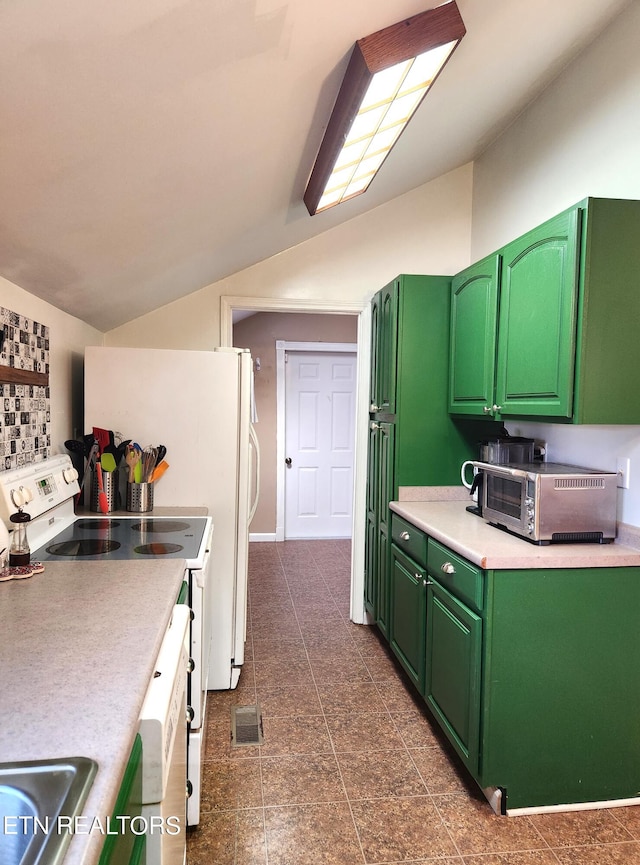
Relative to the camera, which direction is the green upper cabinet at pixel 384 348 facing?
to the viewer's left

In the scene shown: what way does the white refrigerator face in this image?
to the viewer's right

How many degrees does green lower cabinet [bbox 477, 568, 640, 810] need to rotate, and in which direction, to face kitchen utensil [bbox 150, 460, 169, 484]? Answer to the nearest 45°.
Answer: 0° — it already faces it

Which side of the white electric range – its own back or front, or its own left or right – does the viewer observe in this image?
right

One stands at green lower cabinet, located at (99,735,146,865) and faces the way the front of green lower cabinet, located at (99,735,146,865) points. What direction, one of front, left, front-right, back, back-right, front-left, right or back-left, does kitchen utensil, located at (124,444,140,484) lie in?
left

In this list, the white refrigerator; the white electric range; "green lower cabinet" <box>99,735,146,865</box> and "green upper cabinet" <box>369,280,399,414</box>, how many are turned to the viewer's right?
3

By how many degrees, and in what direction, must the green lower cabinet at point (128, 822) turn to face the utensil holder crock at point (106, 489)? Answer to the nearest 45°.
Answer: approximately 90° to its left

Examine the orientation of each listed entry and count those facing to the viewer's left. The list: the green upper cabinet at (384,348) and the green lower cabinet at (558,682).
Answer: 2

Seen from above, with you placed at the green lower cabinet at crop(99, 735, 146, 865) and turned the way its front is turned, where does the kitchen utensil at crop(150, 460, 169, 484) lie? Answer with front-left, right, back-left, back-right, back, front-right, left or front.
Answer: left

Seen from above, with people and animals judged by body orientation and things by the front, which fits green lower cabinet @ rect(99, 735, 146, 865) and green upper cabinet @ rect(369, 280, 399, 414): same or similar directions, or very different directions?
very different directions

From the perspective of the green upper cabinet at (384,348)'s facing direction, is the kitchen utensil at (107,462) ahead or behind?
ahead

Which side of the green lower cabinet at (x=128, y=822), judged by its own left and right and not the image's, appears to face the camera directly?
right

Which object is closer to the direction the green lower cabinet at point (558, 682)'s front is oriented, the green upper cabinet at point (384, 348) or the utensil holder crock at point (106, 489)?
the utensil holder crock

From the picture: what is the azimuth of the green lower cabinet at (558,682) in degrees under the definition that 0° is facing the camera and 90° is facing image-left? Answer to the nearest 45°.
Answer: approximately 90°

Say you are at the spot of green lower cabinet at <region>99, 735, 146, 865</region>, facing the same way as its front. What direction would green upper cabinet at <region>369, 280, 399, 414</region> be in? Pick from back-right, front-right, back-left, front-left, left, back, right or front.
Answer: front-left
